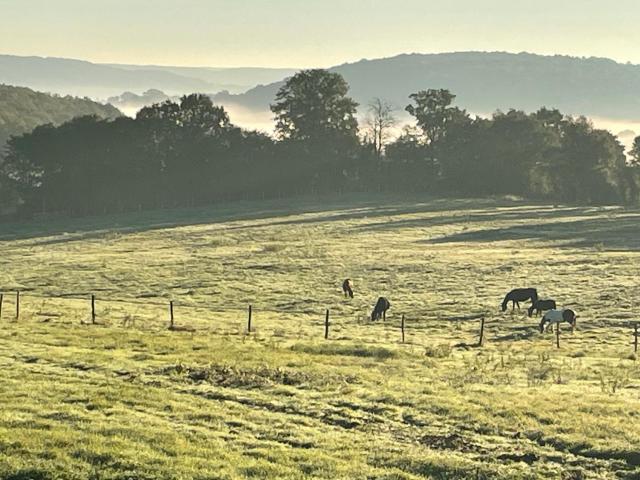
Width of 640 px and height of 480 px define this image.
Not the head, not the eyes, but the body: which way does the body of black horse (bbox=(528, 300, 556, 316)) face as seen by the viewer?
to the viewer's left

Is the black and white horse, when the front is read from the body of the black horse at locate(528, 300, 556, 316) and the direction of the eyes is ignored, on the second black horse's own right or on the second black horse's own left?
on the second black horse's own left

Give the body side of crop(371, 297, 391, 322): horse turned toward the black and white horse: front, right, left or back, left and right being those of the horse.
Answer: left

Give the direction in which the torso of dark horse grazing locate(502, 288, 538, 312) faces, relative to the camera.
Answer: to the viewer's left

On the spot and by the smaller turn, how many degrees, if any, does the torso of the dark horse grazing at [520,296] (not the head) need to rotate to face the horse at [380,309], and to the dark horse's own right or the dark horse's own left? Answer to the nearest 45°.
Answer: approximately 45° to the dark horse's own left

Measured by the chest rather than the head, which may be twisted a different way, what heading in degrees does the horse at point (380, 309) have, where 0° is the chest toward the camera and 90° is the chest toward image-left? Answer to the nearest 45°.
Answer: approximately 45°

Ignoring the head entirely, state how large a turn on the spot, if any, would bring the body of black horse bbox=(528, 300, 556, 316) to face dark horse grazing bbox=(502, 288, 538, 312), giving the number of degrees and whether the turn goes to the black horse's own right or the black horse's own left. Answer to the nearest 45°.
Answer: approximately 45° to the black horse's own right

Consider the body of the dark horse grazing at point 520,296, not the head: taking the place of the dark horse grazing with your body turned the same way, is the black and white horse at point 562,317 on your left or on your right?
on your left

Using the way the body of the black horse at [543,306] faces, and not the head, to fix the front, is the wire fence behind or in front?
in front

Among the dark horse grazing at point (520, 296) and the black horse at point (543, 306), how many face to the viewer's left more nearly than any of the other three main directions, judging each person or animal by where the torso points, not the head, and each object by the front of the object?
2

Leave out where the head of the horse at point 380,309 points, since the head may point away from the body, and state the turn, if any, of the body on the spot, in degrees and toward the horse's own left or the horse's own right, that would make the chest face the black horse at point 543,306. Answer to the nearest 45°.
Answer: approximately 135° to the horse's own left

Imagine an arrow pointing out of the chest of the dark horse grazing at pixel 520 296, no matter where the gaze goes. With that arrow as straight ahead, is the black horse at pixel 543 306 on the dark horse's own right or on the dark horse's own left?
on the dark horse's own left
